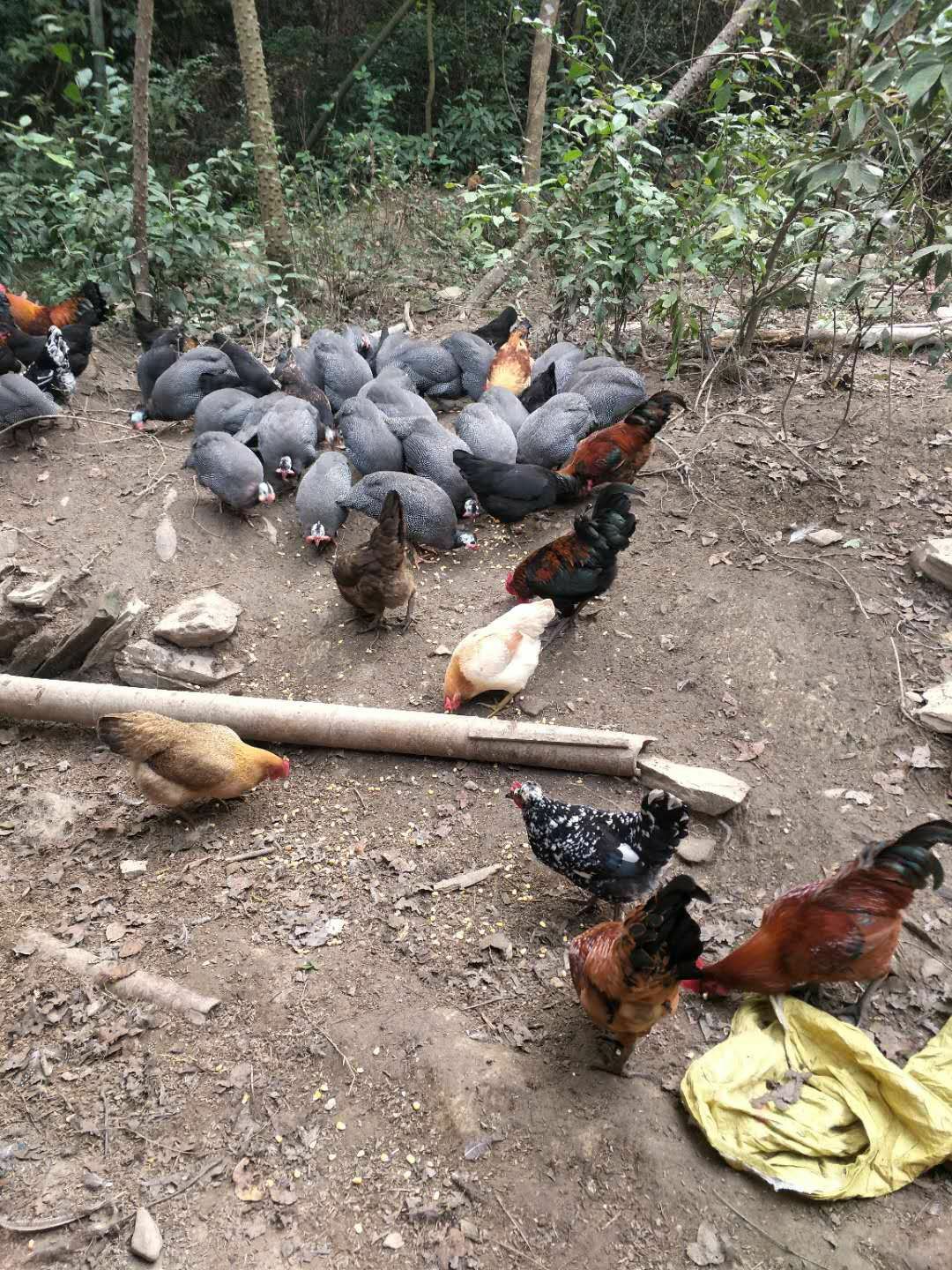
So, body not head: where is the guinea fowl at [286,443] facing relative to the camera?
toward the camera

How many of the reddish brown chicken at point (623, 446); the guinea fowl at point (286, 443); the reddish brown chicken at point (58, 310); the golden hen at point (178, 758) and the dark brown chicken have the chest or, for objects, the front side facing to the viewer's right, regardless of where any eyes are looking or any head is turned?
1

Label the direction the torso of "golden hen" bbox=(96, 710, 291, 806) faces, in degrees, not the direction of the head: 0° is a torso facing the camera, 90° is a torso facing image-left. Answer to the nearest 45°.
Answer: approximately 270°

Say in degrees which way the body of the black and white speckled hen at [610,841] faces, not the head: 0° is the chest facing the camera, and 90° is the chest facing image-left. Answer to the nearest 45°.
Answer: approximately 90°

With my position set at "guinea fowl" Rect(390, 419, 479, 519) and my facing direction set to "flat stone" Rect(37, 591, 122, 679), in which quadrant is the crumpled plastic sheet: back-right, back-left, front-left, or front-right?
front-left

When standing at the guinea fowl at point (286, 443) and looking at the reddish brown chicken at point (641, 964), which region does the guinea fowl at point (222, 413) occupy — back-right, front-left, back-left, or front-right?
back-right

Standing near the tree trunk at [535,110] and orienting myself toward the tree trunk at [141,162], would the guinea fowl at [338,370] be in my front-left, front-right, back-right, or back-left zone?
front-left

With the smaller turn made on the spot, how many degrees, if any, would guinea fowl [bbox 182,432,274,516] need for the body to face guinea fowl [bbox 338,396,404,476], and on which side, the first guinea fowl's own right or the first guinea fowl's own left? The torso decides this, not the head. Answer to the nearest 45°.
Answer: approximately 45° to the first guinea fowl's own left

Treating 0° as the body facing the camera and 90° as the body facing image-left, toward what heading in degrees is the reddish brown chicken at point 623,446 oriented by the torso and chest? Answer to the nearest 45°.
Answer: approximately 90°

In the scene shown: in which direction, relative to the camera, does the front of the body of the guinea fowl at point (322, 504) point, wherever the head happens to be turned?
toward the camera

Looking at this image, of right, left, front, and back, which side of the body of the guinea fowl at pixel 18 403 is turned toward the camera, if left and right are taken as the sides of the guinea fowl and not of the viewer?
left

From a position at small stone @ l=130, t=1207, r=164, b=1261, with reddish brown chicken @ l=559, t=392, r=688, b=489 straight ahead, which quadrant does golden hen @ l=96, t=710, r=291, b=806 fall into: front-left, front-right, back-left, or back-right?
front-left

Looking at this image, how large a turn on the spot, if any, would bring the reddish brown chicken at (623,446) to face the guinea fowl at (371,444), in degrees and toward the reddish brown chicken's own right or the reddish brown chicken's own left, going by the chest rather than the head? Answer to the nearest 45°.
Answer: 0° — it already faces it

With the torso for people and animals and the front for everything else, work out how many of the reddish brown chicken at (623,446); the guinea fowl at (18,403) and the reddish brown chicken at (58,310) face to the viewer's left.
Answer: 3

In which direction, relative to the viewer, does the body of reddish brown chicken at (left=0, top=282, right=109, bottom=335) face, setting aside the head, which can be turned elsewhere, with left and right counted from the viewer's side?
facing to the left of the viewer
